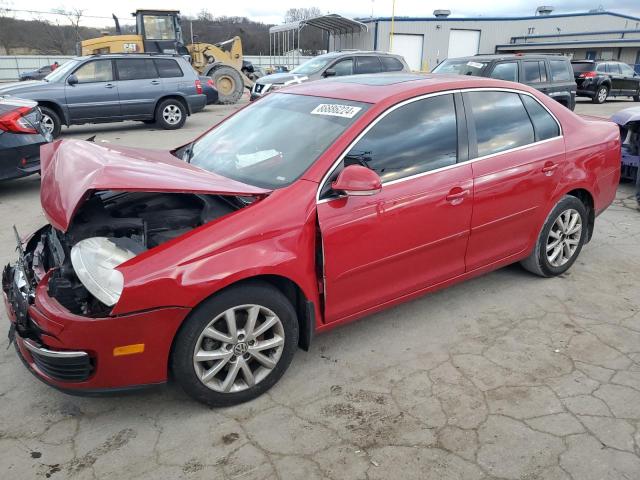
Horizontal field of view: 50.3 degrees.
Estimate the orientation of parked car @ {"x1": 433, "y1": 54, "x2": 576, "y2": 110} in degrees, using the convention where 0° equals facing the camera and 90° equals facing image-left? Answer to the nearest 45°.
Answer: approximately 45°

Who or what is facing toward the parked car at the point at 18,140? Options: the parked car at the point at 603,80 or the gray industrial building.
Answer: the gray industrial building

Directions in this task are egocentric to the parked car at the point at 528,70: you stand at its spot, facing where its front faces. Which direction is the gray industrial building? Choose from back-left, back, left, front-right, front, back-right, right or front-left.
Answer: back-right

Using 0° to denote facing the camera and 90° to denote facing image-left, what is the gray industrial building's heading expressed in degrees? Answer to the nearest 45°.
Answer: approximately 0°

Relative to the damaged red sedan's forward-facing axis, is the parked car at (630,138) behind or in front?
behind

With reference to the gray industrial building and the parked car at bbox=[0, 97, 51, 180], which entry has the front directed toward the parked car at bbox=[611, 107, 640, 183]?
the gray industrial building

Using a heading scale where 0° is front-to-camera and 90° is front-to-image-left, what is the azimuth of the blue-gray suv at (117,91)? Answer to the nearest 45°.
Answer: approximately 90°

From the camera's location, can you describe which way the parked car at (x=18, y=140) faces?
facing away from the viewer and to the left of the viewer

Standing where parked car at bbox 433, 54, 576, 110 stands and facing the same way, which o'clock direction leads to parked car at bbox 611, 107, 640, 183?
parked car at bbox 611, 107, 640, 183 is roughly at 10 o'clock from parked car at bbox 433, 54, 576, 110.

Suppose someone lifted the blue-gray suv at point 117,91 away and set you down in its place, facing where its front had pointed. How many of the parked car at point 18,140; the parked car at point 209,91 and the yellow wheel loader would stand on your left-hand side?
1

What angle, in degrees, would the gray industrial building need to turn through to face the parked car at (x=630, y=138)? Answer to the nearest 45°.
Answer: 0° — it already faces it

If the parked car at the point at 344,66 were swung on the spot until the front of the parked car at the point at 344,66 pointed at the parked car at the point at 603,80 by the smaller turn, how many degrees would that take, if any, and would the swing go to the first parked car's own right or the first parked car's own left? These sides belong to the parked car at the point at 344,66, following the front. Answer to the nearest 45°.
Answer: approximately 180°

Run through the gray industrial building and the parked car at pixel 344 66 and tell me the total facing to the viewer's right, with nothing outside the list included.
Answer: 0

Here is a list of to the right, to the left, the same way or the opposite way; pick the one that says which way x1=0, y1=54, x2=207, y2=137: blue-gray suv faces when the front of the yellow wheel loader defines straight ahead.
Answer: the opposite way

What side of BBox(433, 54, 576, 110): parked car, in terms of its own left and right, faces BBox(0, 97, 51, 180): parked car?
front

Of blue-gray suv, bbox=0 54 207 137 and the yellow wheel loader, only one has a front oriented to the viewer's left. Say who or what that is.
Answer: the blue-gray suv

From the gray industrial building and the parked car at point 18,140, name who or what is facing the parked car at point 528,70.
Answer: the gray industrial building
